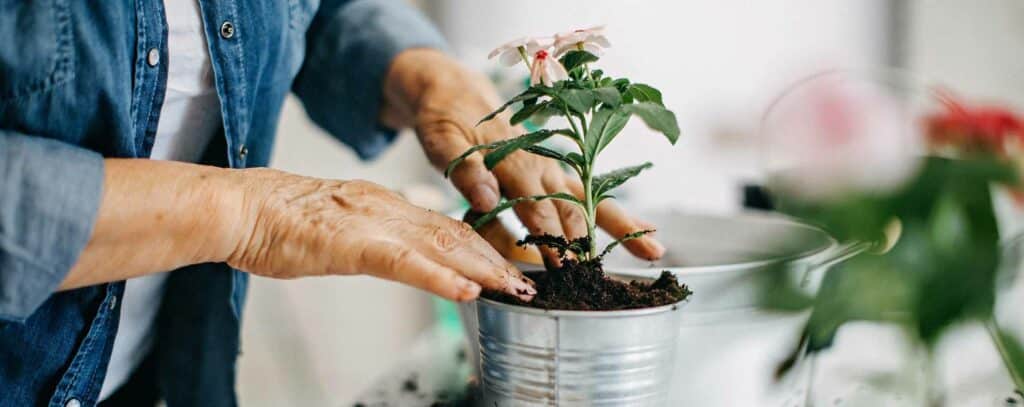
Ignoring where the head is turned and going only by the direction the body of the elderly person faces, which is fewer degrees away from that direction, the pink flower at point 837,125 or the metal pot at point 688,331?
the metal pot

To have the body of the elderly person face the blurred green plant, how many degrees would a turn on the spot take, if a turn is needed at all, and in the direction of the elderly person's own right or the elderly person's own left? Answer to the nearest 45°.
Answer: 0° — they already face it

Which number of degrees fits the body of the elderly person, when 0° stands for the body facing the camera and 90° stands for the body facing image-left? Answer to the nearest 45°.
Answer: approximately 315°

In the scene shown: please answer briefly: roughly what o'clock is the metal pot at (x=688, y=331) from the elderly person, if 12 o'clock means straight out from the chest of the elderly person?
The metal pot is roughly at 11 o'clock from the elderly person.
